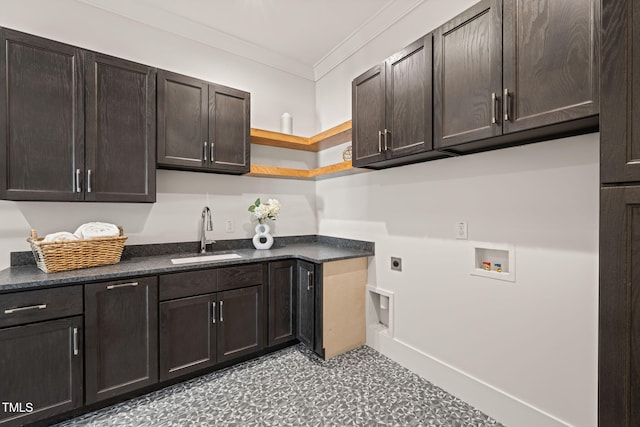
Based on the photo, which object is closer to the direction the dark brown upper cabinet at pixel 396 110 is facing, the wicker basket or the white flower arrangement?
the wicker basket

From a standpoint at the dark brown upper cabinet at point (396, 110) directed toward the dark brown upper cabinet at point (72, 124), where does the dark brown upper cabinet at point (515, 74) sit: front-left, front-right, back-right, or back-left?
back-left

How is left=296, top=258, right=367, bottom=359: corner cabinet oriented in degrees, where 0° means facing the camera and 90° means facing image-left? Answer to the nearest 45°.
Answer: approximately 45°

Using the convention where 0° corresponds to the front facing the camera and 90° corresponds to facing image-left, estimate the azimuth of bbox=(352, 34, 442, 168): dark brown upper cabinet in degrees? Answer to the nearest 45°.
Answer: approximately 45°

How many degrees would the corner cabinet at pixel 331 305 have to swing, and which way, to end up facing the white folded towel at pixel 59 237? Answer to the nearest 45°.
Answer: approximately 45° to its right

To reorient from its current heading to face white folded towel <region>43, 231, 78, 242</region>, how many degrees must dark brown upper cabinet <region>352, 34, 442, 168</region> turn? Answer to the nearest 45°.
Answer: approximately 45° to its right

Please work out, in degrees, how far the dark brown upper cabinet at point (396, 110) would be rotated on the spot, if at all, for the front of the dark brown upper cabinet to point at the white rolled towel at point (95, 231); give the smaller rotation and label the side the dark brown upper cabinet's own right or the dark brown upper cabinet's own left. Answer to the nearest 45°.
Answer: approximately 45° to the dark brown upper cabinet's own right

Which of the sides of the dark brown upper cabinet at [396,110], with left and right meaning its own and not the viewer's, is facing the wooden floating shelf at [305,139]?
right
